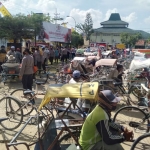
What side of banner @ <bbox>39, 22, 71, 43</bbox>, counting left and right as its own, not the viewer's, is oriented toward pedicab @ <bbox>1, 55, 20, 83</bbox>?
front

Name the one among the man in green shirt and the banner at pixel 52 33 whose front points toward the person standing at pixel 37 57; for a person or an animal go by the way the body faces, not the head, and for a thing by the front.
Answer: the banner

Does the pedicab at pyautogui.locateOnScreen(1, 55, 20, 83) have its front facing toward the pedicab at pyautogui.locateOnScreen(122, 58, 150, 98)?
no

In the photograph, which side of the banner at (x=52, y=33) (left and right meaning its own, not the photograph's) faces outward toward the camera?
front

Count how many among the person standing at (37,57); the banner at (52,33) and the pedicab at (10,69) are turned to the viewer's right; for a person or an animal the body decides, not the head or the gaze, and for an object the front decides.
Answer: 0

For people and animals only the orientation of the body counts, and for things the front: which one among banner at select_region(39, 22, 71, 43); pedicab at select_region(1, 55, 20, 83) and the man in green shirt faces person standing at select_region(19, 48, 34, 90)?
the banner

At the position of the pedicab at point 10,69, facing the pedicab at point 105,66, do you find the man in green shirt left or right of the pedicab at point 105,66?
right

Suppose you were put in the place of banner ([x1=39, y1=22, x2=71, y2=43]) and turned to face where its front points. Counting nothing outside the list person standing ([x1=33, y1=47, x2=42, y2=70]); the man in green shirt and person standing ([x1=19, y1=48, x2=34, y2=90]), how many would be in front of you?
3

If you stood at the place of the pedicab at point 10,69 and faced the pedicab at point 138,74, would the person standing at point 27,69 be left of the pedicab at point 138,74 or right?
right

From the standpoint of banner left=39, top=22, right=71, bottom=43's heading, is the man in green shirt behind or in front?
in front
